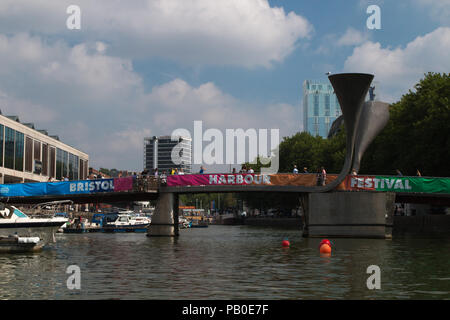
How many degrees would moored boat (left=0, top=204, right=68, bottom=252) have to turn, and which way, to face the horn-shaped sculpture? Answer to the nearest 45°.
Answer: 0° — it already faces it

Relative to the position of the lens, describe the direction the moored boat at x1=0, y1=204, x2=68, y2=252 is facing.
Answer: facing to the right of the viewer

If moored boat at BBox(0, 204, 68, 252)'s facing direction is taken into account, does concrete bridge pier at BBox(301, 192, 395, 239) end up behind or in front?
in front
